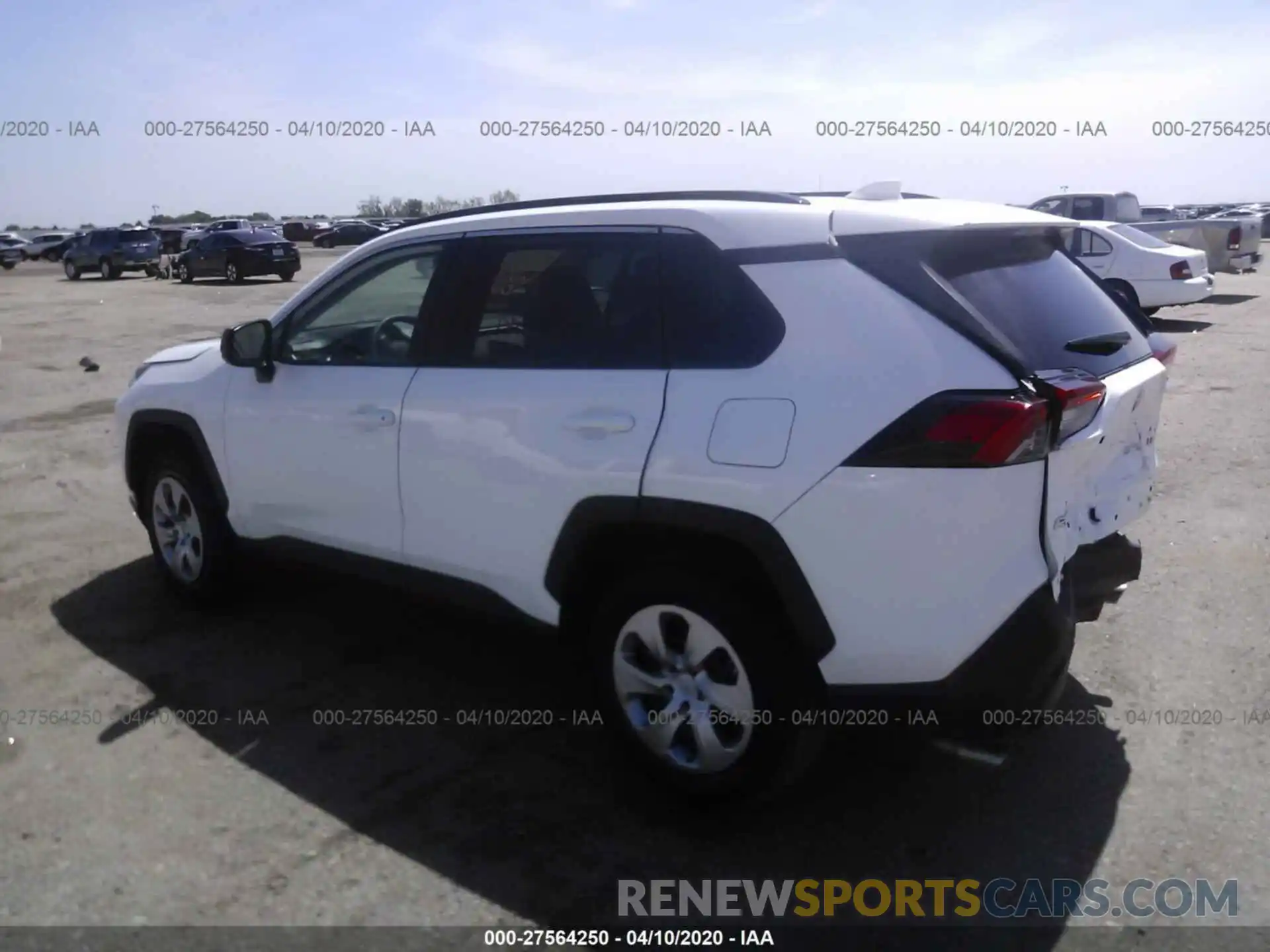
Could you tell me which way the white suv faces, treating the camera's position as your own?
facing away from the viewer and to the left of the viewer

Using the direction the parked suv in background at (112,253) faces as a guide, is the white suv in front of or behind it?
behind

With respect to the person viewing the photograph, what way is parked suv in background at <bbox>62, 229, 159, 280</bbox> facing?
facing away from the viewer and to the left of the viewer

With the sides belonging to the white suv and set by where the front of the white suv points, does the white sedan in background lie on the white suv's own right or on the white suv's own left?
on the white suv's own right
